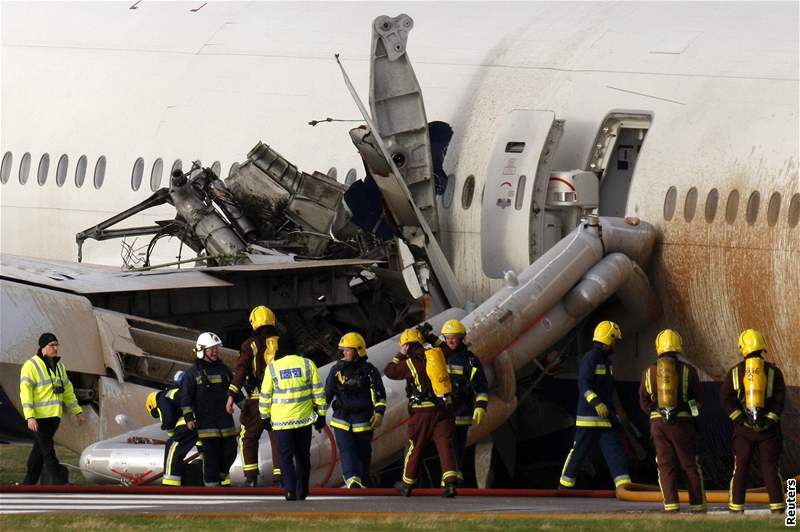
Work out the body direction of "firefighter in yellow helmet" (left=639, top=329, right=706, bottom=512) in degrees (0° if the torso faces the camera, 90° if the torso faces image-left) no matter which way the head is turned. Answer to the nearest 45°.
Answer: approximately 180°

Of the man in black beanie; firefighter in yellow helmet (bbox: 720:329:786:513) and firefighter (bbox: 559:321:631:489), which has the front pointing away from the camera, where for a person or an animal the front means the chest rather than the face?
the firefighter in yellow helmet

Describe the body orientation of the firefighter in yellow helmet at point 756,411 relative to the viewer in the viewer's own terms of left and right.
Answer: facing away from the viewer

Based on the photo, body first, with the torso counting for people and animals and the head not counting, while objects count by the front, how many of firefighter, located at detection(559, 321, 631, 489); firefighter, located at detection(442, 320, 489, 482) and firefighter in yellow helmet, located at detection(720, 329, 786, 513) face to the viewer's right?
1

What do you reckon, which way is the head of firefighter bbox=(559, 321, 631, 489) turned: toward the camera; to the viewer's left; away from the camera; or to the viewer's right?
to the viewer's right

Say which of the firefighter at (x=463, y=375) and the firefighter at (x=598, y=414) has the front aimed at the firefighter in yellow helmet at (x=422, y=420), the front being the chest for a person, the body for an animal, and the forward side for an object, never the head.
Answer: the firefighter at (x=463, y=375)
